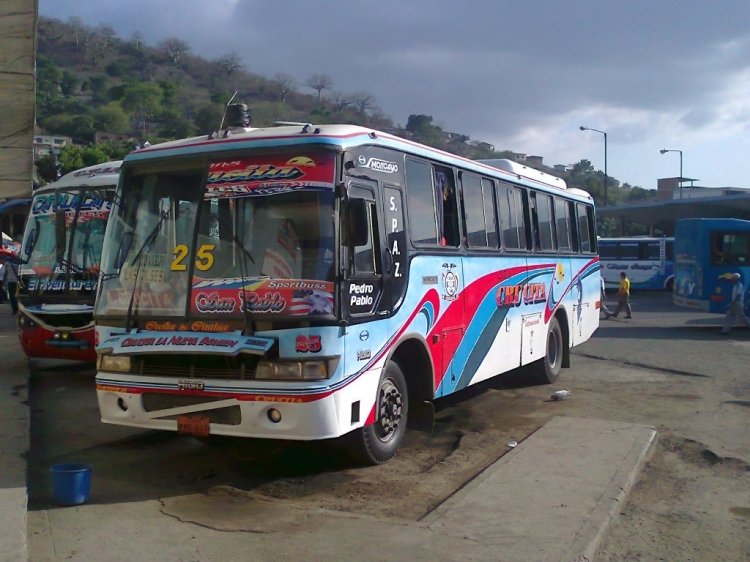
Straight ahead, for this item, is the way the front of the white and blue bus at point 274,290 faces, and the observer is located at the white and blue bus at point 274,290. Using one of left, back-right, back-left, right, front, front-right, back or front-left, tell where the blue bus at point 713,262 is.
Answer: back

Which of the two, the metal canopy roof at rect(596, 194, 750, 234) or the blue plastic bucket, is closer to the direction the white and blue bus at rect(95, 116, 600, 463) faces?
the blue plastic bucket

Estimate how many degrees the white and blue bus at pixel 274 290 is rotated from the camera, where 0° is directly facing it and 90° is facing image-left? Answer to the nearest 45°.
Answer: approximately 45°

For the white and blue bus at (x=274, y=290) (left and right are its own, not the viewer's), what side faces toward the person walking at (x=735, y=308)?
back

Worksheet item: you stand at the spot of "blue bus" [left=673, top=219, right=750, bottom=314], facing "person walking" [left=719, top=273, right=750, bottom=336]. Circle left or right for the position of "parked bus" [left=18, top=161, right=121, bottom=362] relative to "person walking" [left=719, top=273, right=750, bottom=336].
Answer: right

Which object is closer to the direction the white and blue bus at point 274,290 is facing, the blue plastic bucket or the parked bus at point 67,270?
the blue plastic bucket

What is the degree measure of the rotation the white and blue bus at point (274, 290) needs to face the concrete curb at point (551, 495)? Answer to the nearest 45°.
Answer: approximately 45° to its left

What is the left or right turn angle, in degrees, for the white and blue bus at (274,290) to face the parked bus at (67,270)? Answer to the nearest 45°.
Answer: approximately 90° to its right

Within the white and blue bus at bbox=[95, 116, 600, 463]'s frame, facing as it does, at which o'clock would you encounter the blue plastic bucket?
The blue plastic bucket is roughly at 1 o'clock from the white and blue bus.

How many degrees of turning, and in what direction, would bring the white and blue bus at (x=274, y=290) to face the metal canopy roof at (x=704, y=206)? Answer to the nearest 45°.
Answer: approximately 180°

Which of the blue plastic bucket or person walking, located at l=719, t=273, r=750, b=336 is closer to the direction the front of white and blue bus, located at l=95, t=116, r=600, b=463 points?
the blue plastic bucket
